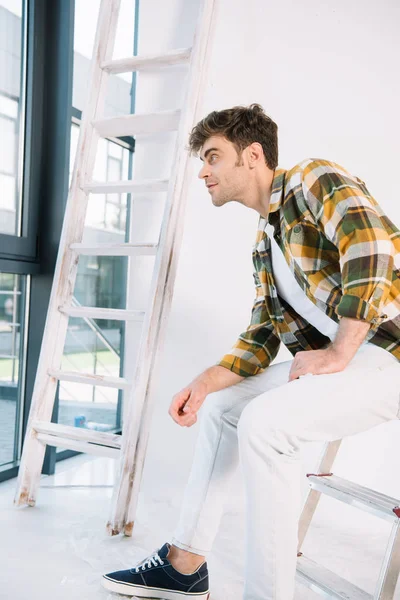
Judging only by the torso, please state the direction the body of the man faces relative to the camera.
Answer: to the viewer's left

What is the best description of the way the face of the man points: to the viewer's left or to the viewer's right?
to the viewer's left
